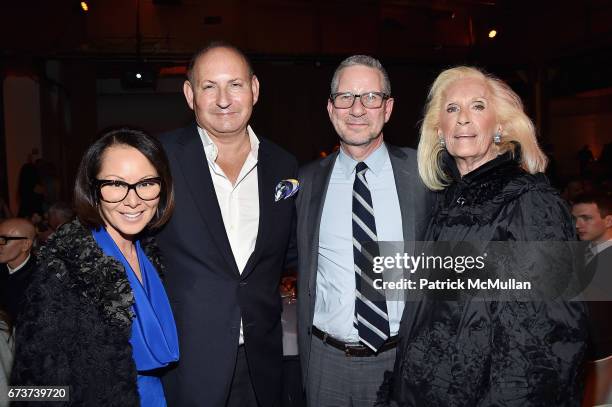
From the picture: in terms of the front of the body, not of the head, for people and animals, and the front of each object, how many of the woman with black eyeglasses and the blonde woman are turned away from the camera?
0

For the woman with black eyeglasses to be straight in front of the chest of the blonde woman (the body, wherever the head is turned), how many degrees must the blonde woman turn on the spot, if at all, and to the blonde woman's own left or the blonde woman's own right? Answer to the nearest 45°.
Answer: approximately 45° to the blonde woman's own right

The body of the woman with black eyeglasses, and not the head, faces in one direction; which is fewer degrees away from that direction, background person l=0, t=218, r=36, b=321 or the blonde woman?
the blonde woman

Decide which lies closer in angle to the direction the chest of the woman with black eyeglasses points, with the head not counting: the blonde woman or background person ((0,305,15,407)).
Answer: the blonde woman

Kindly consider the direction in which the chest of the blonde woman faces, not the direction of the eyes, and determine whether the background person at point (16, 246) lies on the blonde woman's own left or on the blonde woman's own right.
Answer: on the blonde woman's own right

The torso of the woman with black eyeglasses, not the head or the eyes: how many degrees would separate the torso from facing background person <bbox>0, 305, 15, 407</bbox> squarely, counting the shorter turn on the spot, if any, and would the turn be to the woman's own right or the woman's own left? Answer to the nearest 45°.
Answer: approximately 180°

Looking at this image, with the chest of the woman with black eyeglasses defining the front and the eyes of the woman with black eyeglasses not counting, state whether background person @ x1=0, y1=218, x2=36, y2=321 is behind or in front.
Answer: behind

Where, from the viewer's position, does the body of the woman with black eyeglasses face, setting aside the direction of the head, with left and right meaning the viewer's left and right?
facing the viewer and to the right of the viewer

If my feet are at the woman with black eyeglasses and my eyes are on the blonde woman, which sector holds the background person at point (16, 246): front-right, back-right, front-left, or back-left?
back-left

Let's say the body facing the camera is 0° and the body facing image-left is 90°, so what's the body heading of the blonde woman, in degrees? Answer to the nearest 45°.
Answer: approximately 45°
